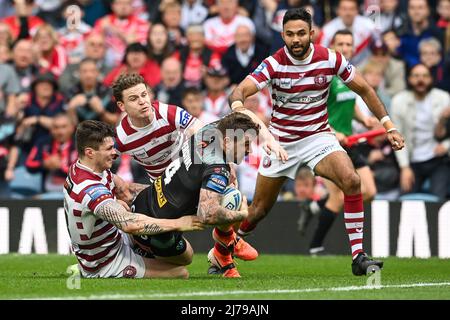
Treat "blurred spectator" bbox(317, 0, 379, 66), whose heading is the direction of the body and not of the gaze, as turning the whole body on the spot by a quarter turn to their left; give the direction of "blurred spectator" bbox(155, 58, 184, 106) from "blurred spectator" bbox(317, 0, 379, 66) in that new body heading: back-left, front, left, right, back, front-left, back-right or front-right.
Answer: back

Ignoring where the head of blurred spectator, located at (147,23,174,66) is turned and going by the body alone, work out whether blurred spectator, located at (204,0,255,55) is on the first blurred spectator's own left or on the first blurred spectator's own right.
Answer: on the first blurred spectator's own left

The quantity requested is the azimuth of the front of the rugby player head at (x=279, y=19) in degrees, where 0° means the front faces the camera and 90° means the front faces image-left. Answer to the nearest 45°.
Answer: approximately 0°

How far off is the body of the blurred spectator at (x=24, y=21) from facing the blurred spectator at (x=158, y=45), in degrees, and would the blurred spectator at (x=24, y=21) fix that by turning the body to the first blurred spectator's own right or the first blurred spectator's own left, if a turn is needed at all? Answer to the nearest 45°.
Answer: approximately 45° to the first blurred spectator's own left

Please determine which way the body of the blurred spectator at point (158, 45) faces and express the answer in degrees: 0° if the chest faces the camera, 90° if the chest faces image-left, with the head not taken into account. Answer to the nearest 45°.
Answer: approximately 0°
